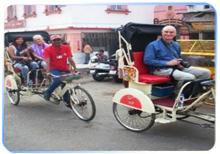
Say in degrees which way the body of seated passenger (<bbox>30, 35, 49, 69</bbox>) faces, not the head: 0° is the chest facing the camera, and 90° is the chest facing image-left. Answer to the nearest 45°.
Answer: approximately 315°
